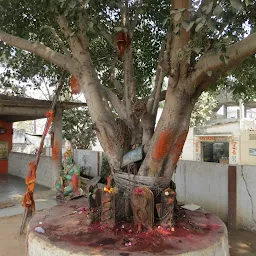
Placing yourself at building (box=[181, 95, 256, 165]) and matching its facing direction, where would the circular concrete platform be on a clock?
The circular concrete platform is roughly at 12 o'clock from the building.

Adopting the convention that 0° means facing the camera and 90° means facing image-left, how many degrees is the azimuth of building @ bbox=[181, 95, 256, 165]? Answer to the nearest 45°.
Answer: approximately 0°
